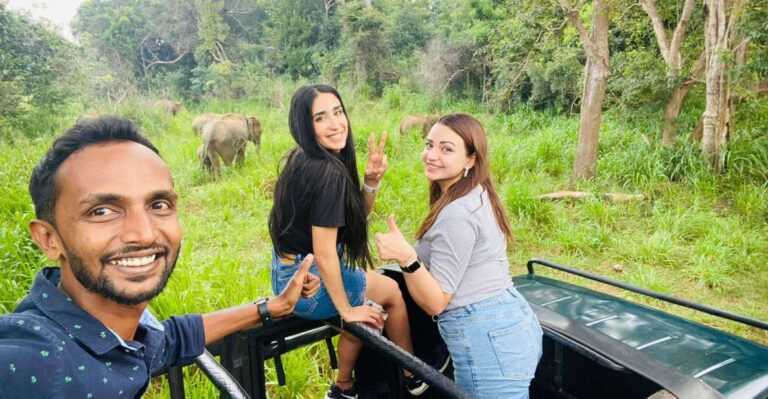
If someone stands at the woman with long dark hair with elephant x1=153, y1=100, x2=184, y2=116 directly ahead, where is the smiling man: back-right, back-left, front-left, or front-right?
back-left

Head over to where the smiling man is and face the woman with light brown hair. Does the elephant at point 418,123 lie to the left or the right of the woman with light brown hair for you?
left

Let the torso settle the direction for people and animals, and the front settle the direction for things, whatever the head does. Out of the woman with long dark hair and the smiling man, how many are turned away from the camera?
0

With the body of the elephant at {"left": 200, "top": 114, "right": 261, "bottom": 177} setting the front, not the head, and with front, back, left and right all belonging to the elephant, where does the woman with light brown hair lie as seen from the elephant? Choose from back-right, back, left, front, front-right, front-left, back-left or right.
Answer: back-right

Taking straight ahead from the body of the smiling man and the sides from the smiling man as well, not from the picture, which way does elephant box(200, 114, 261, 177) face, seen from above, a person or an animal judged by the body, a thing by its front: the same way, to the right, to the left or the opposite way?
to the left

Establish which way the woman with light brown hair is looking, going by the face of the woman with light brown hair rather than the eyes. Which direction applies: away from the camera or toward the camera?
toward the camera

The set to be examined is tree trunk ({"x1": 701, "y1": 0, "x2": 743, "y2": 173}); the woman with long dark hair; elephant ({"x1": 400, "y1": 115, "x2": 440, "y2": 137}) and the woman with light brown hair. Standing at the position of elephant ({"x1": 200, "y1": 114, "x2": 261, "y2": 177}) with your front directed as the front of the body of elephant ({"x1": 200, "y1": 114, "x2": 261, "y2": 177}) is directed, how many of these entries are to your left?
0

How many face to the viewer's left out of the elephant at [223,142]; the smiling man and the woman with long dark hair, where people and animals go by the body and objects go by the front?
0

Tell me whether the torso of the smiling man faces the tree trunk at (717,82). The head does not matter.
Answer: no

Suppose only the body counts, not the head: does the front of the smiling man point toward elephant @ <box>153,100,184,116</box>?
no

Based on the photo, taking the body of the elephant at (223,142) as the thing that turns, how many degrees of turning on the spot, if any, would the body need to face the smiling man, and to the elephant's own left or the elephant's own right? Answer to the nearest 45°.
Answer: approximately 135° to the elephant's own right
